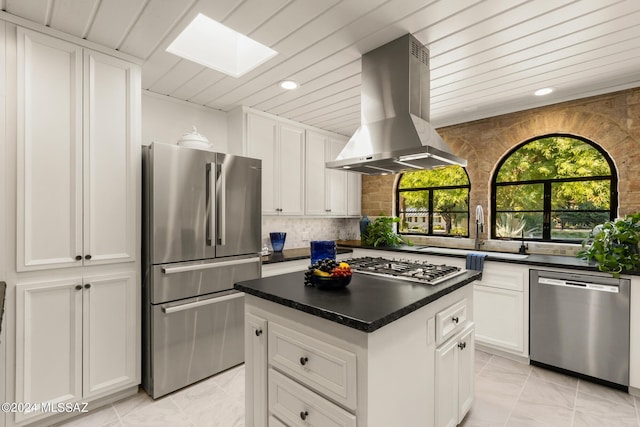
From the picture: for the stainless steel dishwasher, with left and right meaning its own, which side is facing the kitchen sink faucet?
right

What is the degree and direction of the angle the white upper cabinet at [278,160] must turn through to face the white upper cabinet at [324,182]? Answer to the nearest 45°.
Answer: approximately 90° to its left

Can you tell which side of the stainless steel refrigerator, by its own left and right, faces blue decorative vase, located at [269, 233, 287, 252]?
left

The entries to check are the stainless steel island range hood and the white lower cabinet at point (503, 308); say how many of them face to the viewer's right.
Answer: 0

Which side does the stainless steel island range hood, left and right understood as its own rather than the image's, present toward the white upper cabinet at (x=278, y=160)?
right

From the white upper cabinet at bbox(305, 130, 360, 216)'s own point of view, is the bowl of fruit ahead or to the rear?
ahead

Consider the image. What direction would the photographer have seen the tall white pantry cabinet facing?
facing the viewer and to the right of the viewer
